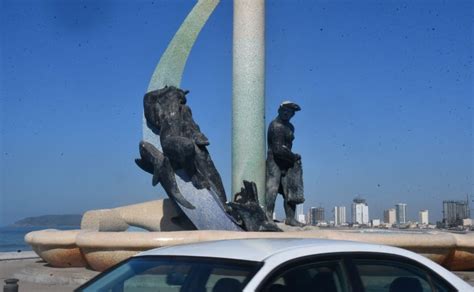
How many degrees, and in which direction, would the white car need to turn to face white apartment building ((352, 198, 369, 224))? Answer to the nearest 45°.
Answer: approximately 135° to its right

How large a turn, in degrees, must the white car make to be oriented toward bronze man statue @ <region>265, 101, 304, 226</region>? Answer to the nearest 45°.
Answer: approximately 135° to its right

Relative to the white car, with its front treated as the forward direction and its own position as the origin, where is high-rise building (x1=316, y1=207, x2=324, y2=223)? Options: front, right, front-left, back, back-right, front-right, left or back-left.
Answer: back-right

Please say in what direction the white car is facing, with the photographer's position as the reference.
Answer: facing the viewer and to the left of the viewer

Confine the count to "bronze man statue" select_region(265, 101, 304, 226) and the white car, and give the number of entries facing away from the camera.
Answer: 0

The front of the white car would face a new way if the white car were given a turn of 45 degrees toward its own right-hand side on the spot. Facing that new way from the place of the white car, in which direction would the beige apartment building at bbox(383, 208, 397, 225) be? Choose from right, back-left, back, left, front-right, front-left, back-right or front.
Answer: right
